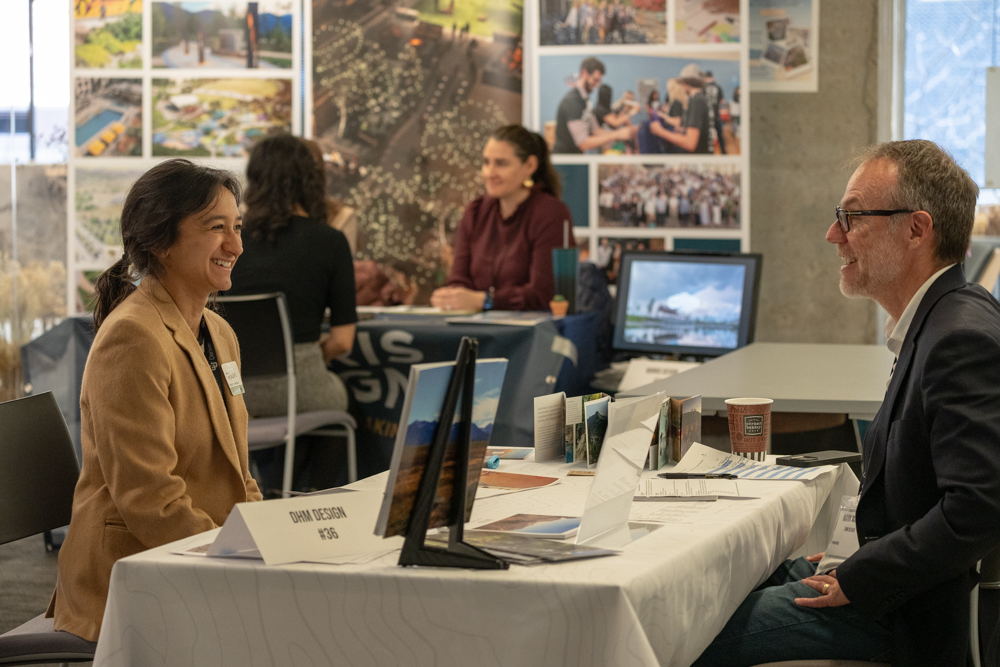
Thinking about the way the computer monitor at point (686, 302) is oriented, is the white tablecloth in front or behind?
in front

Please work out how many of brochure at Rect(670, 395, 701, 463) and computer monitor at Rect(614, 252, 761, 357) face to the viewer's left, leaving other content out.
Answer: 0

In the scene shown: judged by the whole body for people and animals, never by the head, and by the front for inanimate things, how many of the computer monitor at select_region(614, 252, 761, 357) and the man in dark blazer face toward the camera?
1

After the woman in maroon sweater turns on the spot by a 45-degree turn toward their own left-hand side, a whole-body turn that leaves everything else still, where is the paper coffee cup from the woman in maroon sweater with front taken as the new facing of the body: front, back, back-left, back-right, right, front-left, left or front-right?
front

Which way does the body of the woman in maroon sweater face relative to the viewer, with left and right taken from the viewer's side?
facing the viewer and to the left of the viewer

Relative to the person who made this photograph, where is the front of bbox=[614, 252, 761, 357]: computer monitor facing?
facing the viewer

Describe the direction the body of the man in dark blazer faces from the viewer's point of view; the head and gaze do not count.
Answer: to the viewer's left

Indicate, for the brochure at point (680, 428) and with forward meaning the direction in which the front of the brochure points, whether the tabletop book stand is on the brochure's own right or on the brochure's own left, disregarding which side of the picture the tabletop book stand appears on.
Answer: on the brochure's own right

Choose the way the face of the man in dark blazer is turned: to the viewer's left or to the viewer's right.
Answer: to the viewer's left

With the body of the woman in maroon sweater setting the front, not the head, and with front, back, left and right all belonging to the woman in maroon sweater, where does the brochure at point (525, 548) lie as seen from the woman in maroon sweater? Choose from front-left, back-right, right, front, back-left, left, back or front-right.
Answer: front-left

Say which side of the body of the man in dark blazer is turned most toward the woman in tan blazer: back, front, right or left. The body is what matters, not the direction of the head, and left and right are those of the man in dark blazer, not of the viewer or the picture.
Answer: front

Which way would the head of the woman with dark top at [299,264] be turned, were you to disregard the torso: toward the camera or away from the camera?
away from the camera

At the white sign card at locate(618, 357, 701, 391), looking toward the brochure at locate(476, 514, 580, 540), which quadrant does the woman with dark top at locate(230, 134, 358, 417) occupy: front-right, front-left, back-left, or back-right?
front-right

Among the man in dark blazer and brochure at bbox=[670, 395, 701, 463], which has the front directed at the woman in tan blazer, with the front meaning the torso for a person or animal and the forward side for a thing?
the man in dark blazer

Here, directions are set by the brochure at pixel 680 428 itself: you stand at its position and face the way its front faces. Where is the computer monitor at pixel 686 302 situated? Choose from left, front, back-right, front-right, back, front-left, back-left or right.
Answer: back-left

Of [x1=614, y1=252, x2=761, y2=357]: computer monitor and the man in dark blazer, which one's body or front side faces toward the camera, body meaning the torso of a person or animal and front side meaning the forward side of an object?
the computer monitor

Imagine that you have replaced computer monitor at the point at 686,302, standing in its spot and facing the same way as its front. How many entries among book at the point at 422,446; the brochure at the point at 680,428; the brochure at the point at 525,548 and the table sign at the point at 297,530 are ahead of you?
4
